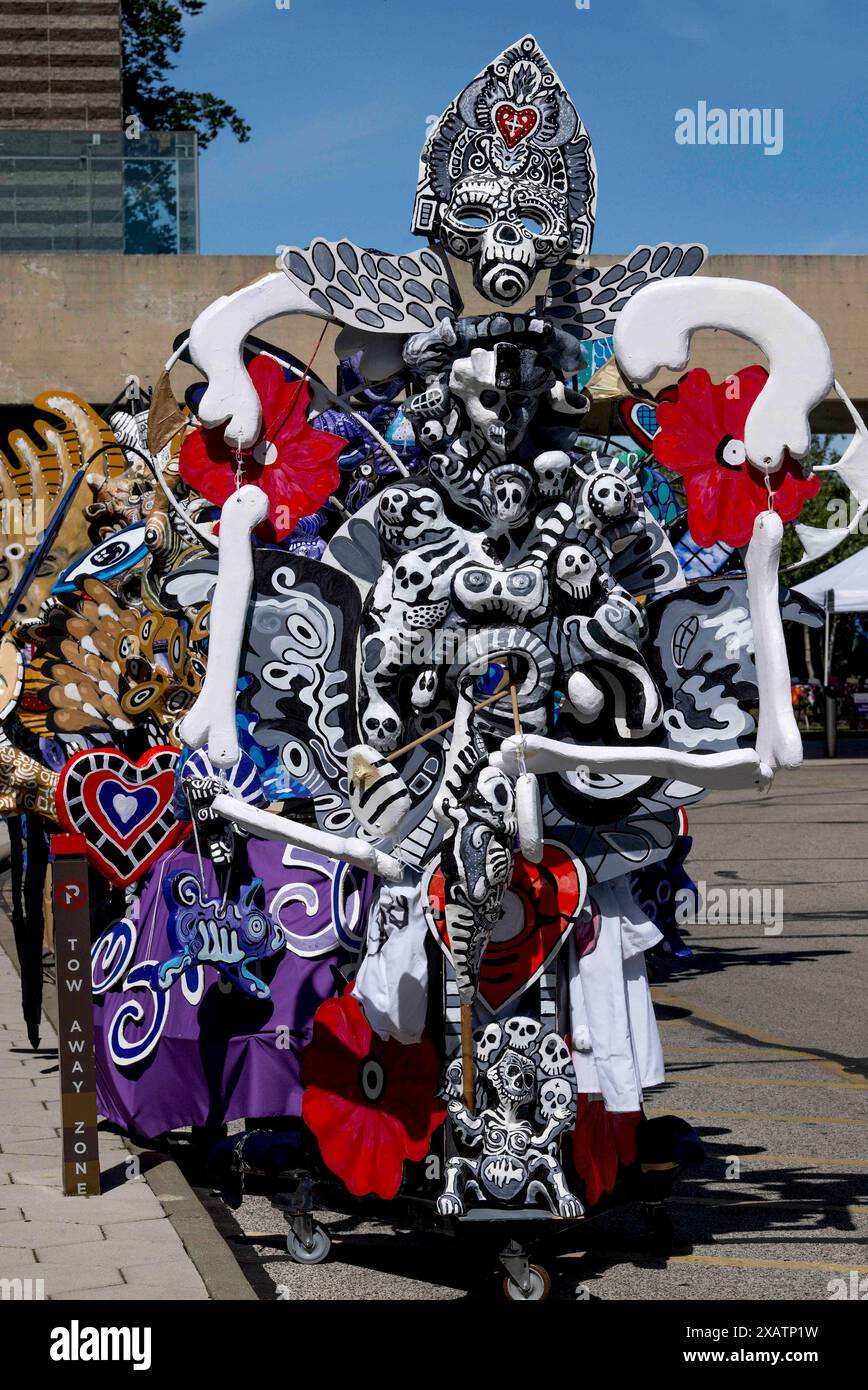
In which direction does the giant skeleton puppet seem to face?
toward the camera

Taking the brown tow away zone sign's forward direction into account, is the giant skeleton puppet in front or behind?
in front

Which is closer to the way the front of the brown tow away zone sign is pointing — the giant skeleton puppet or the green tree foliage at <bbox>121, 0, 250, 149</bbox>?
the giant skeleton puppet

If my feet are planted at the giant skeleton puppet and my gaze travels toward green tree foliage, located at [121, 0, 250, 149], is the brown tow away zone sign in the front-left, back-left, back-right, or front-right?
front-left

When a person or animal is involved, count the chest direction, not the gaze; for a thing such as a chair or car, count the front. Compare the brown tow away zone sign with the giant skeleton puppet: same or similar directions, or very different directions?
same or similar directions

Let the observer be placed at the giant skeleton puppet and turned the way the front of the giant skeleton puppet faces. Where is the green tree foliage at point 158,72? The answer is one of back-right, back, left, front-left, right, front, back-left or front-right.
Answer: back

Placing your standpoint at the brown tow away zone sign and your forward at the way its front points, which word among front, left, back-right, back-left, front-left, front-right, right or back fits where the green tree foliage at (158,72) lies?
back

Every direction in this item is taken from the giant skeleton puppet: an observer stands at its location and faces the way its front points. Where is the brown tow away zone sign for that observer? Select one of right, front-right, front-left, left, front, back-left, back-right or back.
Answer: back-right

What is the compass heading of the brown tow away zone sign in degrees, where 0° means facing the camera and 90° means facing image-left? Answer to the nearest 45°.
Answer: approximately 0°
